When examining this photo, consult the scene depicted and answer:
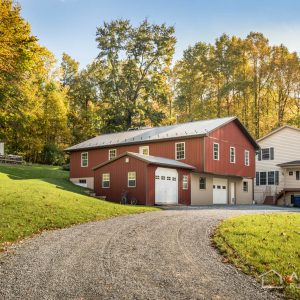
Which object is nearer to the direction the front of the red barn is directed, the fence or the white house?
the white house

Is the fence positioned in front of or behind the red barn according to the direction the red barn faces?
behind

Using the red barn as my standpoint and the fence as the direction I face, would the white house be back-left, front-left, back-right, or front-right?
back-right

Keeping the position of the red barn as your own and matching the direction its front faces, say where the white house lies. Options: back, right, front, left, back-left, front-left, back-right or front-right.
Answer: left

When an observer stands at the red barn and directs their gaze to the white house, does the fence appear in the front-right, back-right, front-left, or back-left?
back-left

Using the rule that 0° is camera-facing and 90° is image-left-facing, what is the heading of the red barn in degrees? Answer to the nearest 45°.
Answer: approximately 315°
